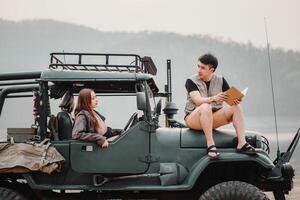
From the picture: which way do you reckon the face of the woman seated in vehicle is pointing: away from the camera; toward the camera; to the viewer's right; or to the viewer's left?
to the viewer's right

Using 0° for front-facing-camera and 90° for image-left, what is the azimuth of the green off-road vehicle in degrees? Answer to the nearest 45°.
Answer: approximately 270°
